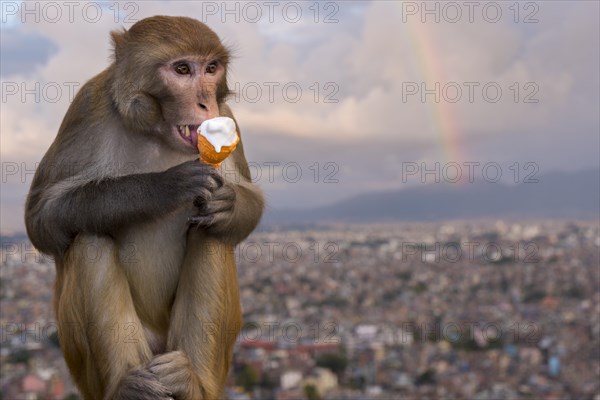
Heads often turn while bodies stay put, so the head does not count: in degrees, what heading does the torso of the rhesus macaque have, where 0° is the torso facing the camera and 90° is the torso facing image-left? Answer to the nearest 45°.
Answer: approximately 315°
